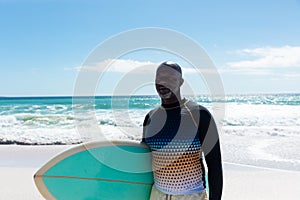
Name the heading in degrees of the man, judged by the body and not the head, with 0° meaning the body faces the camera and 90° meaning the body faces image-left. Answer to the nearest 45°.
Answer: approximately 45°
